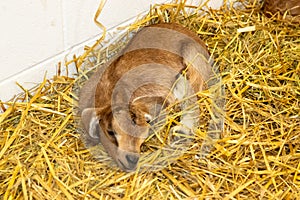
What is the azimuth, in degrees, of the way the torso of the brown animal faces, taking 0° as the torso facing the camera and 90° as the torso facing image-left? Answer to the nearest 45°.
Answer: approximately 45°
